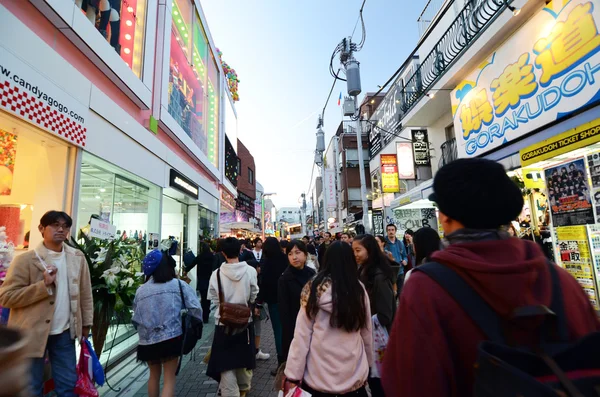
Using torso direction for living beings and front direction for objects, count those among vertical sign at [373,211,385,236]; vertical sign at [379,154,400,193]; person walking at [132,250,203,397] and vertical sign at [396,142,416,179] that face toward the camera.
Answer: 3

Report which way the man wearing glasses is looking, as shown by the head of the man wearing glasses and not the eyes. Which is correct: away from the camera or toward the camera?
toward the camera

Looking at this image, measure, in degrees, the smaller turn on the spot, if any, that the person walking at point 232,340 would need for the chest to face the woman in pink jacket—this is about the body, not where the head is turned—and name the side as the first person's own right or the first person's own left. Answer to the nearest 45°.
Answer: approximately 135° to the first person's own right

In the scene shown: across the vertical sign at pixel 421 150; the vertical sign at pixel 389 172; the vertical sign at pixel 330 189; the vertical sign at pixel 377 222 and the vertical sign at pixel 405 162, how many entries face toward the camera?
5

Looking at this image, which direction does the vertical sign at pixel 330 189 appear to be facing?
toward the camera

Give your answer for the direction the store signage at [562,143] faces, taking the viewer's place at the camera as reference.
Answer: facing the viewer and to the left of the viewer

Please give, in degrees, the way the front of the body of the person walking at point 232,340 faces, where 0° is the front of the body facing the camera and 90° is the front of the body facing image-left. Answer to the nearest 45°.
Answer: approximately 180°

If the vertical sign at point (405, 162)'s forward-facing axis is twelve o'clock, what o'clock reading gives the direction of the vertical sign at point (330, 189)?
the vertical sign at point (330, 189) is roughly at 5 o'clock from the vertical sign at point (405, 162).

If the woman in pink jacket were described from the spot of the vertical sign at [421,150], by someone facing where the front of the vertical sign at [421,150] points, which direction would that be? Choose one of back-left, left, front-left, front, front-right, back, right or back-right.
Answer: front

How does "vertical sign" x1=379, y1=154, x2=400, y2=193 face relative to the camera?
toward the camera

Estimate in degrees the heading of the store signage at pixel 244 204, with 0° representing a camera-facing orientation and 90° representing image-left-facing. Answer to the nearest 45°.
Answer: approximately 315°

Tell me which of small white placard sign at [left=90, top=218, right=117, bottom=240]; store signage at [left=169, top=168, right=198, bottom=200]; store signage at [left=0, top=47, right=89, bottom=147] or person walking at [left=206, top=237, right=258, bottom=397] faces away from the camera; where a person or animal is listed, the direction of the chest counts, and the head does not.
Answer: the person walking

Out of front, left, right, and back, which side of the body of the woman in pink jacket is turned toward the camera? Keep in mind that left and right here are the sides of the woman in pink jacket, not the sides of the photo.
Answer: back

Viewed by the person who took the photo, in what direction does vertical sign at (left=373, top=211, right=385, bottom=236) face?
facing the viewer

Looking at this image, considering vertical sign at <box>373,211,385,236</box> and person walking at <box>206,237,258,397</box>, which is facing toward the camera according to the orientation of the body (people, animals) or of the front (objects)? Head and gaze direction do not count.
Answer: the vertical sign
